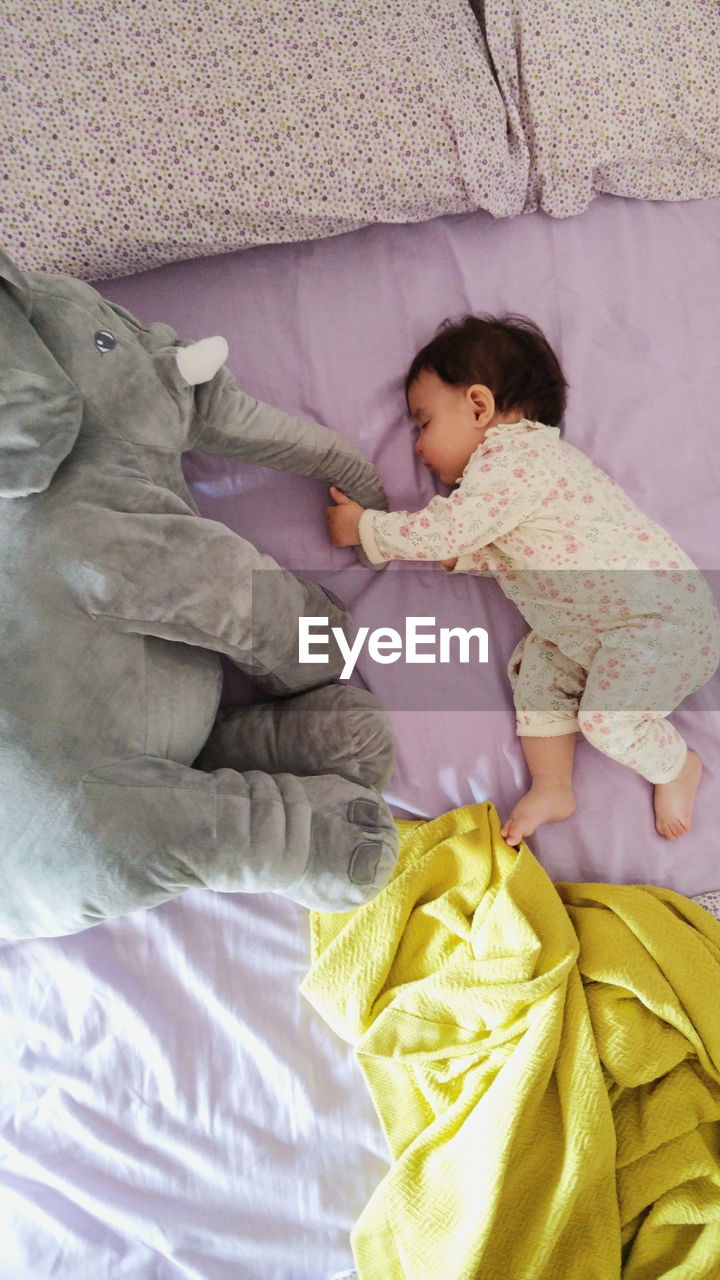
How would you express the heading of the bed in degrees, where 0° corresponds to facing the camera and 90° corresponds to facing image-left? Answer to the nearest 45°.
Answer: approximately 0°
